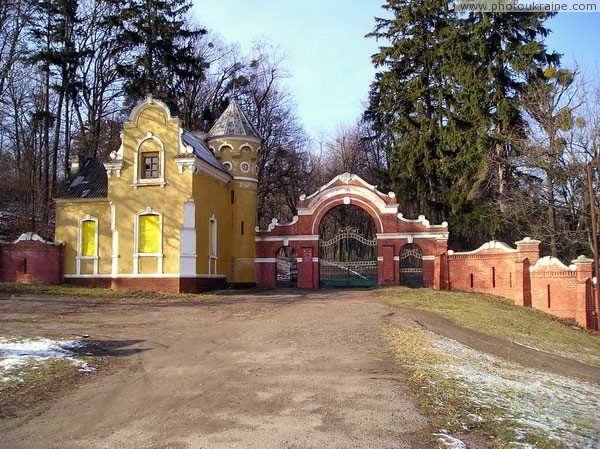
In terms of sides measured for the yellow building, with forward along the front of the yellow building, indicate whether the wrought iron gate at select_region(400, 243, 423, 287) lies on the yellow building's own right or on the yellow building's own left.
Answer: on the yellow building's own left

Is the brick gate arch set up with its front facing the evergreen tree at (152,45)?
no

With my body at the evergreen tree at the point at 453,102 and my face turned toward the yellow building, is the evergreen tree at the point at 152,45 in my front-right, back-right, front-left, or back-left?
front-right

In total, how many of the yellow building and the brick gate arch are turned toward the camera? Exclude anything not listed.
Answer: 2

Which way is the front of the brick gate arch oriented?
toward the camera

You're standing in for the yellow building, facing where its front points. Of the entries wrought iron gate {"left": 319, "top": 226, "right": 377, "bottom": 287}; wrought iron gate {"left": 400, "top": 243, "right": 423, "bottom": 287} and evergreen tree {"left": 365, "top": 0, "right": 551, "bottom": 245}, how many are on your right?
0

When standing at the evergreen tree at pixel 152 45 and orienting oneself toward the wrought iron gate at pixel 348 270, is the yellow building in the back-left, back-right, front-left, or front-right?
front-right

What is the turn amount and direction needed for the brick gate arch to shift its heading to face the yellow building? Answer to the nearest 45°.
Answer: approximately 45° to its right

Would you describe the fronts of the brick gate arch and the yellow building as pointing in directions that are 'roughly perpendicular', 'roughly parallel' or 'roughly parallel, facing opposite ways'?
roughly parallel

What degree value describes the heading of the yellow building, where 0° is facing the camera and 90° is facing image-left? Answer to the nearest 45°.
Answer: approximately 0°

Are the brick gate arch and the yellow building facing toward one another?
no

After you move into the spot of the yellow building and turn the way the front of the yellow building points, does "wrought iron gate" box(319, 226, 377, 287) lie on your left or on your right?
on your left

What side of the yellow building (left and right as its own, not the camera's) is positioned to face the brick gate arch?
left
